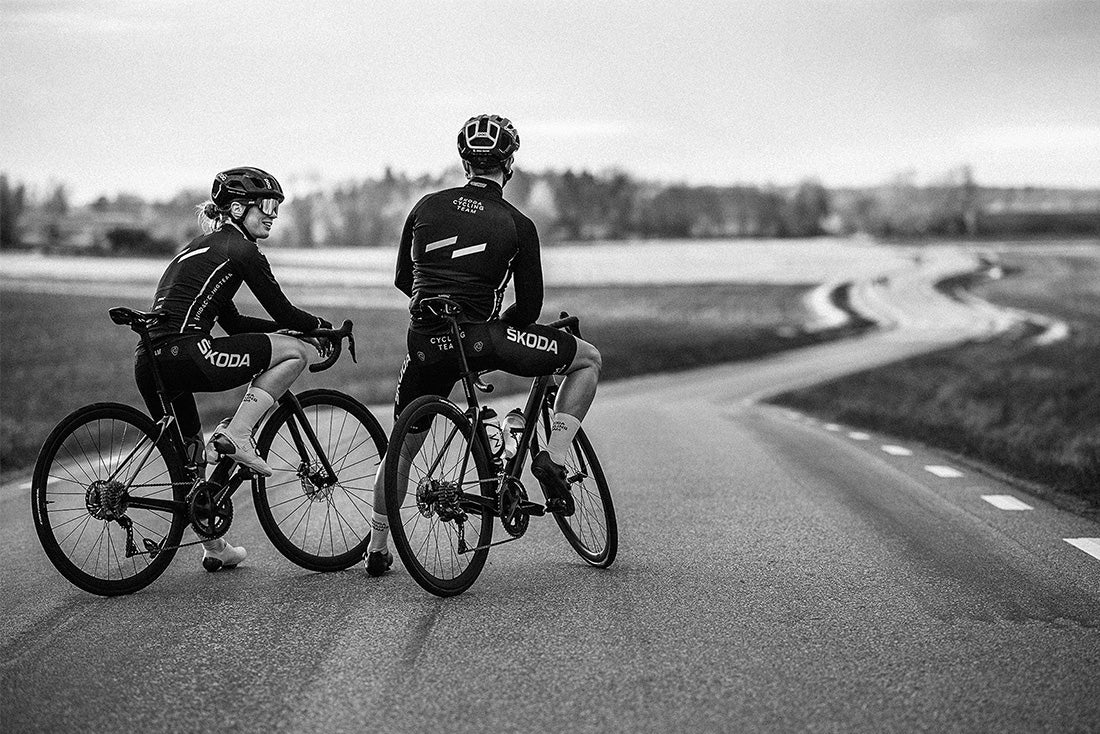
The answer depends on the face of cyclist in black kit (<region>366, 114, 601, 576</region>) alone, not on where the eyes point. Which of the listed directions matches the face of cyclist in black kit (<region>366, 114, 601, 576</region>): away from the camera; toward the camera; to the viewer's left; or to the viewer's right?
away from the camera

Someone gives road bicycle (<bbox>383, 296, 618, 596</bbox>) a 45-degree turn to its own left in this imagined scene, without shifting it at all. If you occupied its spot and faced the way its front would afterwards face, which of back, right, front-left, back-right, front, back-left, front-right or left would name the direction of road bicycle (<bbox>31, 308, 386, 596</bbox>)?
left

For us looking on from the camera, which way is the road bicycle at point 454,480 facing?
facing away from the viewer and to the right of the viewer

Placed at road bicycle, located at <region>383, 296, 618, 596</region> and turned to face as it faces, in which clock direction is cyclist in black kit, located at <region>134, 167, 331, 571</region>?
The cyclist in black kit is roughly at 8 o'clock from the road bicycle.

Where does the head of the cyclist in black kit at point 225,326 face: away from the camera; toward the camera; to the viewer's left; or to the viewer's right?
to the viewer's right
